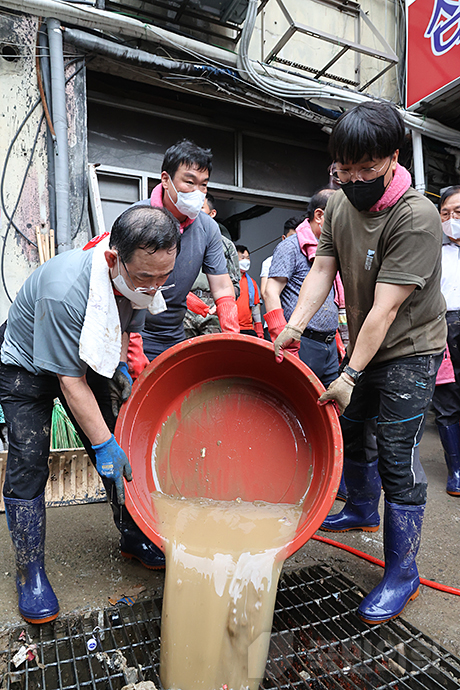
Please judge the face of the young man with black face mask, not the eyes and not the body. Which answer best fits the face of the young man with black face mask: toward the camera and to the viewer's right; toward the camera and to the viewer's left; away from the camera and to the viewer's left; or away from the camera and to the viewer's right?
toward the camera and to the viewer's left

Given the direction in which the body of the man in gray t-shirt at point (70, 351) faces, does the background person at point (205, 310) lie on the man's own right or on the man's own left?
on the man's own left

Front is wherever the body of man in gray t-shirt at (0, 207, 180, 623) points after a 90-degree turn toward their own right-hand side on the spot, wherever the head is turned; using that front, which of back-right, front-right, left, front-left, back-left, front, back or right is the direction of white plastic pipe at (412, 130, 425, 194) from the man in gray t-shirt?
back

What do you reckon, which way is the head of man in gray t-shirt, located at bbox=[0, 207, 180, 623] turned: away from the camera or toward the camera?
toward the camera

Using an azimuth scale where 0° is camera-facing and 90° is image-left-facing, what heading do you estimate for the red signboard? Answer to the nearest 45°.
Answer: approximately 45°

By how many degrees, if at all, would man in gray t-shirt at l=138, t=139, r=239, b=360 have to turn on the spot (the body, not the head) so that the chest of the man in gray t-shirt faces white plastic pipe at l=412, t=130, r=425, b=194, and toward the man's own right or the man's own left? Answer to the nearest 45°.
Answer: approximately 90° to the man's own left

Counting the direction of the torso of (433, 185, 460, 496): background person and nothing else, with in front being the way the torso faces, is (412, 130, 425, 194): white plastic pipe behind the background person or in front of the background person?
behind

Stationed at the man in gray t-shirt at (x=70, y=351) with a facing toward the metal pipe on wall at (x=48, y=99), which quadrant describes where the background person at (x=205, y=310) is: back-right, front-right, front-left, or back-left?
front-right

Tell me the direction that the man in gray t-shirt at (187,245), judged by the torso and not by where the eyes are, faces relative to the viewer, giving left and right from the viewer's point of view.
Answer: facing the viewer and to the right of the viewer

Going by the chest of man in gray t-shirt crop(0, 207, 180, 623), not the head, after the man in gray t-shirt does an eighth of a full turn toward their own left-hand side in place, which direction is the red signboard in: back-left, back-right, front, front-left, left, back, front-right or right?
front-left

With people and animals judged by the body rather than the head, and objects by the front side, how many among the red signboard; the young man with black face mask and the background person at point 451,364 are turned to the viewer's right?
0

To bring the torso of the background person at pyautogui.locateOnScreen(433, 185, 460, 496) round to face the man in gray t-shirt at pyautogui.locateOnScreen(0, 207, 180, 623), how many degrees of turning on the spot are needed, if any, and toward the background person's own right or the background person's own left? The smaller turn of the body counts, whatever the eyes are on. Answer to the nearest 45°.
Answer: approximately 45° to the background person's own right
